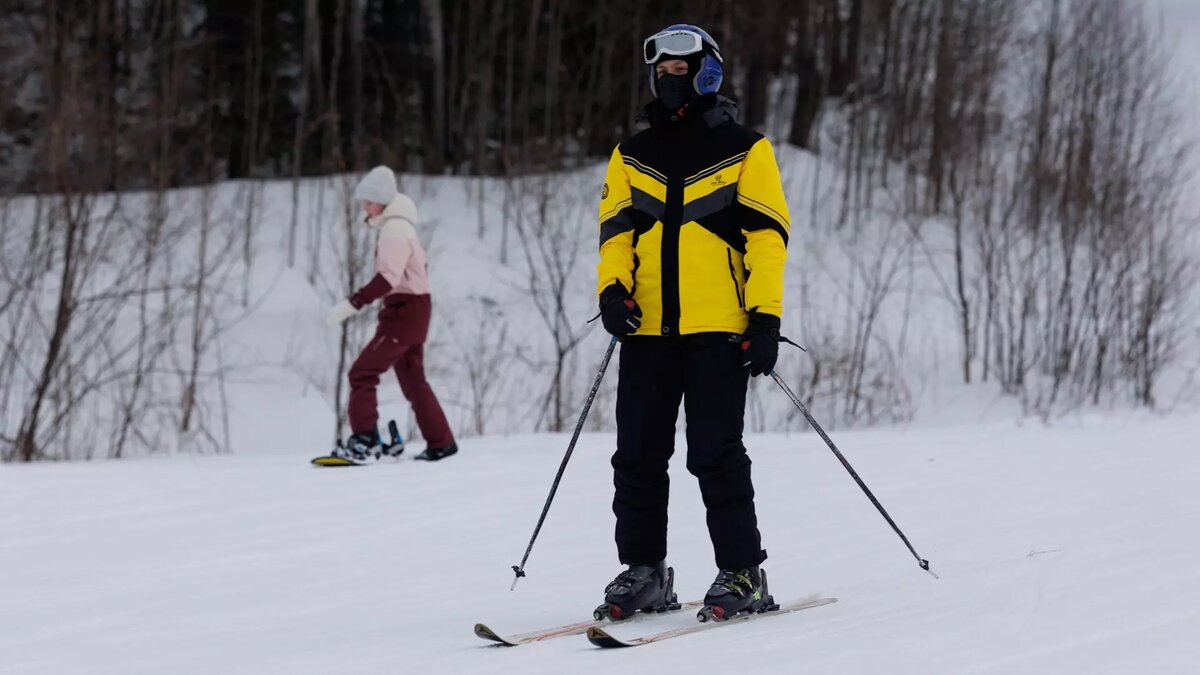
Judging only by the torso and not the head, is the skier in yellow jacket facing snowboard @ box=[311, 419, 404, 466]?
no

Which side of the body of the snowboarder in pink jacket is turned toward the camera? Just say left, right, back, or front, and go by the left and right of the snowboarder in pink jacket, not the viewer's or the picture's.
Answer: left
